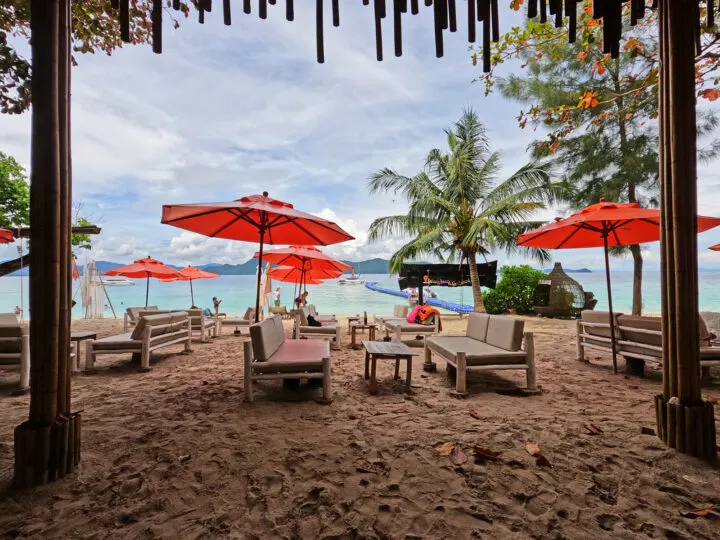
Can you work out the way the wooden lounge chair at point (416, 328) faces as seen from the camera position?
facing the viewer and to the left of the viewer

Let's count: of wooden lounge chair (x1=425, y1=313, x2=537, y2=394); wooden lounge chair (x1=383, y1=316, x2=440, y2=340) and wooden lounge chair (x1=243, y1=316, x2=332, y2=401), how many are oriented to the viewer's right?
1

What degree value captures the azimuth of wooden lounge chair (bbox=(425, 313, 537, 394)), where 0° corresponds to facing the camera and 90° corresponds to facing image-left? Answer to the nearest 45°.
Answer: approximately 45°

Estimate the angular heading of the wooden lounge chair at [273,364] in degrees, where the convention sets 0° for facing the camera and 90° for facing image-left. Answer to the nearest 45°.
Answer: approximately 270°

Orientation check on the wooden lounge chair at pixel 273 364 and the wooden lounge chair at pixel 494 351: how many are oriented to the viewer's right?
1

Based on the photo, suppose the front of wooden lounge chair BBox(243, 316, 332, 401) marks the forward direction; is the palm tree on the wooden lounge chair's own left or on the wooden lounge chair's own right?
on the wooden lounge chair's own left

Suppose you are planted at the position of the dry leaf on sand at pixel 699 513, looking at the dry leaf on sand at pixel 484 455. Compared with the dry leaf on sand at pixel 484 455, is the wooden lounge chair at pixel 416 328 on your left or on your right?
right

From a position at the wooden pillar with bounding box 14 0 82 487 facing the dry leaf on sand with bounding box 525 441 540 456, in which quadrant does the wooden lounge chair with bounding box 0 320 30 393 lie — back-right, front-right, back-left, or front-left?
back-left

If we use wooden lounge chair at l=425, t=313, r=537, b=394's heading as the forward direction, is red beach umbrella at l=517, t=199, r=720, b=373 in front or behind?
behind

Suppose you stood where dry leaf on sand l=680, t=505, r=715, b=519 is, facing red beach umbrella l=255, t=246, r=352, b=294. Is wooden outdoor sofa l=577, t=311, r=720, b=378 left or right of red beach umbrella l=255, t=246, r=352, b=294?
right

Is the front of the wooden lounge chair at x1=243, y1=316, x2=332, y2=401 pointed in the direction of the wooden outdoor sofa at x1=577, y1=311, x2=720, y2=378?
yes

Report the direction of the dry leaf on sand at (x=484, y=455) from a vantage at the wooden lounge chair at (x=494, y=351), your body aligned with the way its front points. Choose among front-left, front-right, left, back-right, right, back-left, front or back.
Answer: front-left

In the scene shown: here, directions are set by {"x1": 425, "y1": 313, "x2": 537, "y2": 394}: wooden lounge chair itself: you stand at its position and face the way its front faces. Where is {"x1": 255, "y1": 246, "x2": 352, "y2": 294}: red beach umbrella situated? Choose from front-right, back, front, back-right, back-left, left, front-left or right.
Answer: right

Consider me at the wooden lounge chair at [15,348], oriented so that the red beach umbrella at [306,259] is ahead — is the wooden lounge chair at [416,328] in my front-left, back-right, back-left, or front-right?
front-right

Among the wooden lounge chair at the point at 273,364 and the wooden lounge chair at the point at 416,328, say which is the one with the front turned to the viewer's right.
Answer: the wooden lounge chair at the point at 273,364

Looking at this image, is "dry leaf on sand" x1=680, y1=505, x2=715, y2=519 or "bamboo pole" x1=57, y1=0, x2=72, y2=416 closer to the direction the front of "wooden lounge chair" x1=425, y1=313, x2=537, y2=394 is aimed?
the bamboo pole

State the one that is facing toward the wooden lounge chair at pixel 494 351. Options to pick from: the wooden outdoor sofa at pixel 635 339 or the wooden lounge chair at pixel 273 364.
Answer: the wooden lounge chair at pixel 273 364

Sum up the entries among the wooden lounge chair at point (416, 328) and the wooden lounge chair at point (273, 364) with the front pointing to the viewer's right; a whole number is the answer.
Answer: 1
